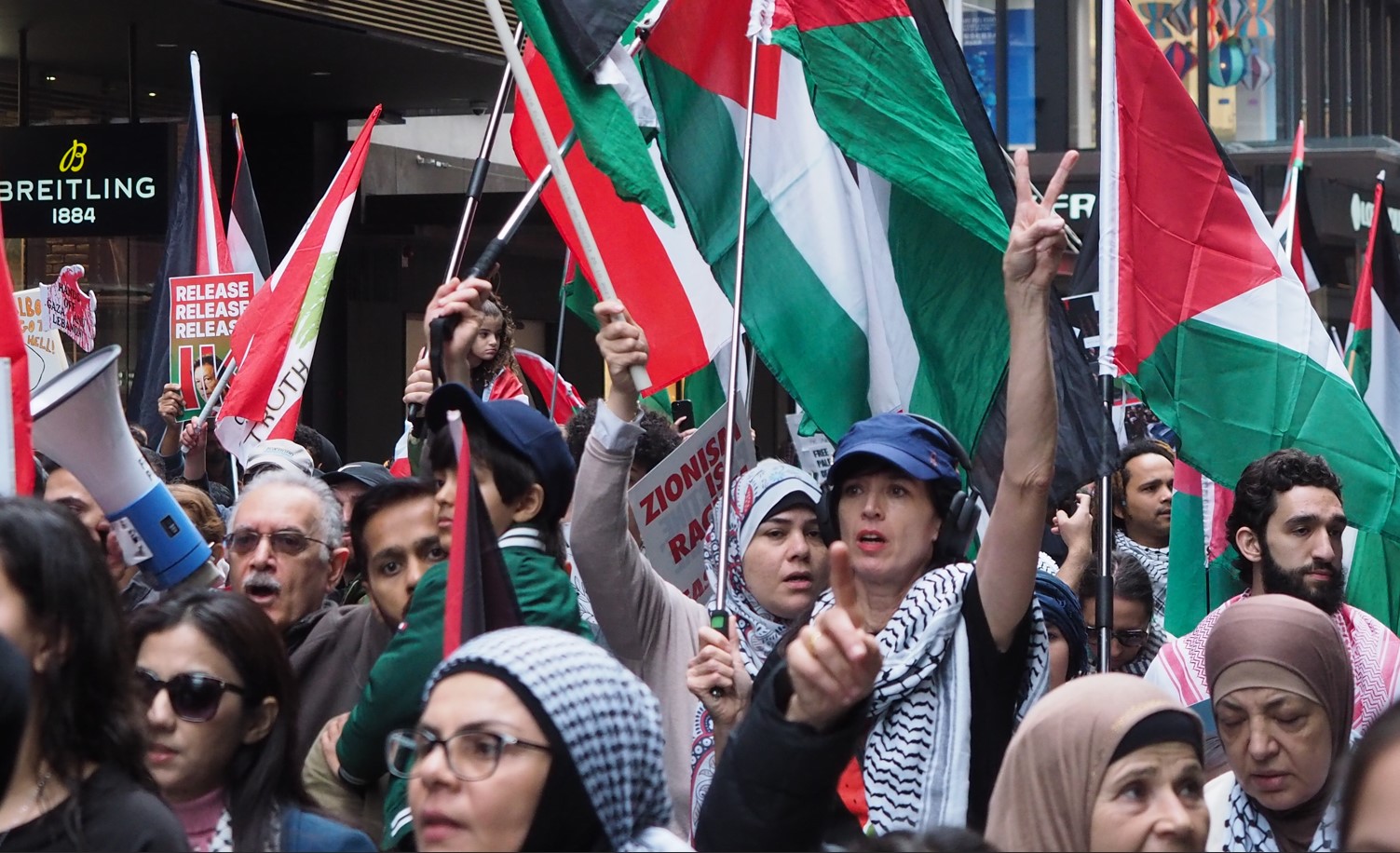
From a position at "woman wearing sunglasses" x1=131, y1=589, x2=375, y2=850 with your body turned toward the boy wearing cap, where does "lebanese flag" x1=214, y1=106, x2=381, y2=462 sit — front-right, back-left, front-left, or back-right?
front-left

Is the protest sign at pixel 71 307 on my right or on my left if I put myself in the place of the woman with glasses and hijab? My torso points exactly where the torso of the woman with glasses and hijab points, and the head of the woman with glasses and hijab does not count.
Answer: on my right

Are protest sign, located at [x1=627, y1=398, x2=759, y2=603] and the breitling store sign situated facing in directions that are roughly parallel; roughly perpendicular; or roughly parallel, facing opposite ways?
roughly parallel

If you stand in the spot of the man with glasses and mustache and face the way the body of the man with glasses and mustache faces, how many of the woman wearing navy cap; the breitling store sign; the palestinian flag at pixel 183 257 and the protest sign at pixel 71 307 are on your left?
1

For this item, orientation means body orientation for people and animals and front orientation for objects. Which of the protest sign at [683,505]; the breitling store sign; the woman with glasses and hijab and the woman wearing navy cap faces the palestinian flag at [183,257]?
the breitling store sign

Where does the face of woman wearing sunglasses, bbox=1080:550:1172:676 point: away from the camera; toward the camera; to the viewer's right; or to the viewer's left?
toward the camera

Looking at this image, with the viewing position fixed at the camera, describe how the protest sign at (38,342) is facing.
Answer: facing the viewer

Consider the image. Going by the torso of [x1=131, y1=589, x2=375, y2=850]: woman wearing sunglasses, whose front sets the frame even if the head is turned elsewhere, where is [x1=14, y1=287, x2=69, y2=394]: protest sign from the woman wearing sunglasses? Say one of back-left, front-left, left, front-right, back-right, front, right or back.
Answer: back-right

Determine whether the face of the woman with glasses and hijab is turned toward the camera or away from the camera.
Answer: toward the camera

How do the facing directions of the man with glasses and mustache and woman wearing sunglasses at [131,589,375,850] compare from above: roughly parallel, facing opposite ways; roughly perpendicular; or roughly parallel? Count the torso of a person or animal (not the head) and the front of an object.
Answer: roughly parallel

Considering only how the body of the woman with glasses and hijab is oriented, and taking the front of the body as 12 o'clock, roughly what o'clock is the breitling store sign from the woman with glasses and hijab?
The breitling store sign is roughly at 4 o'clock from the woman with glasses and hijab.

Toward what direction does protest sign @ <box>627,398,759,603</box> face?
toward the camera

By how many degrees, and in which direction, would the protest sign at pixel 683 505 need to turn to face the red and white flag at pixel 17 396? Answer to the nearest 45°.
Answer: approximately 45° to its right

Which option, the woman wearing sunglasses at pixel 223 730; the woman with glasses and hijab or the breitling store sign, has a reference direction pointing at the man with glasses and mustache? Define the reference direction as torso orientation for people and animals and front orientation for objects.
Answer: the breitling store sign

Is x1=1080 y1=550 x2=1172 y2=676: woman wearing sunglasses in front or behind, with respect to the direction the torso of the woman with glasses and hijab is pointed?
behind

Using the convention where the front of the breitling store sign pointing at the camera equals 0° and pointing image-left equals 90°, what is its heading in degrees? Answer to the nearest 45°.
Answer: approximately 0°

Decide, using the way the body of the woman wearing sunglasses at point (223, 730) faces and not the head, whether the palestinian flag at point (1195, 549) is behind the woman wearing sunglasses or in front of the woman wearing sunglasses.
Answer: behind

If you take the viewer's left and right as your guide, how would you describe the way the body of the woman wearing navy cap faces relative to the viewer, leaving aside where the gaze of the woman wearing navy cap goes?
facing the viewer and to the left of the viewer
